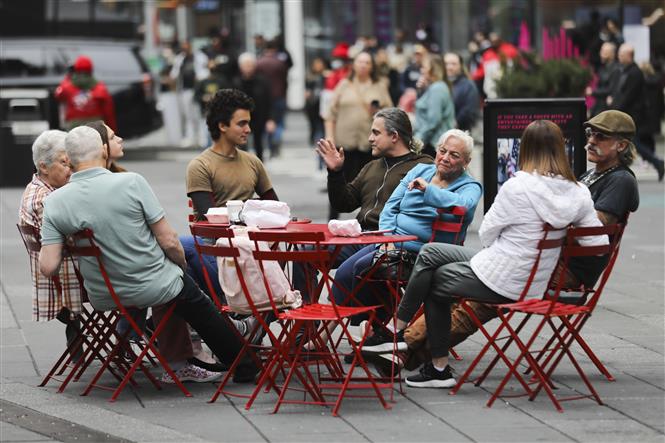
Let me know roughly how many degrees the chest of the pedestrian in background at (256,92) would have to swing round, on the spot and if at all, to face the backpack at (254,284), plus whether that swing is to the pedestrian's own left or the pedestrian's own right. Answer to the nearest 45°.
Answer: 0° — they already face it

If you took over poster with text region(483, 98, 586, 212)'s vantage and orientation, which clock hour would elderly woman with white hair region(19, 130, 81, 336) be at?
The elderly woman with white hair is roughly at 1 o'clock from the poster with text.

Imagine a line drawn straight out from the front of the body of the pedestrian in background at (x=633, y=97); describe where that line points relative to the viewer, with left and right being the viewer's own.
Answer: facing to the left of the viewer

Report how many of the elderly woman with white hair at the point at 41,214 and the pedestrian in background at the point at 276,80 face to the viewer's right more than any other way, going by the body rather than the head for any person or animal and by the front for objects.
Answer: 1

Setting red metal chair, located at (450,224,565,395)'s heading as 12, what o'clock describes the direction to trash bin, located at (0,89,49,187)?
The trash bin is roughly at 2 o'clock from the red metal chair.

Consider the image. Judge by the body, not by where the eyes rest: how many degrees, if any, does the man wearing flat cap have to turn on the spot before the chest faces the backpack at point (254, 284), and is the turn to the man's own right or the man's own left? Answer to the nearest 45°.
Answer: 0° — they already face it

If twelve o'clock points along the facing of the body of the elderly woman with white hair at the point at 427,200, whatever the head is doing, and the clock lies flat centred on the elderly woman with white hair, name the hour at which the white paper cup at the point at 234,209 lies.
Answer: The white paper cup is roughly at 1 o'clock from the elderly woman with white hair.

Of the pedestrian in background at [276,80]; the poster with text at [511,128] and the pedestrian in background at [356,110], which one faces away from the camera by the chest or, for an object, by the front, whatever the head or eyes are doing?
the pedestrian in background at [276,80]

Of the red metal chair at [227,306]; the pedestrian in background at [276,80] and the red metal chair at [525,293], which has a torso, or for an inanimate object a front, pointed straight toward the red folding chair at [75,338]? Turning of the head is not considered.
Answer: the red metal chair at [525,293]
